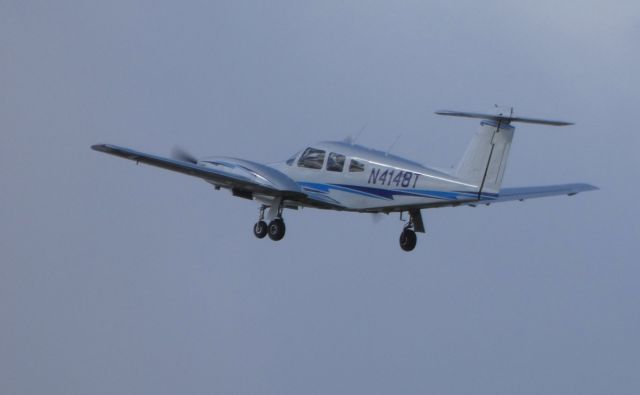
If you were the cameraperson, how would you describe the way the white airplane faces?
facing away from the viewer and to the left of the viewer
